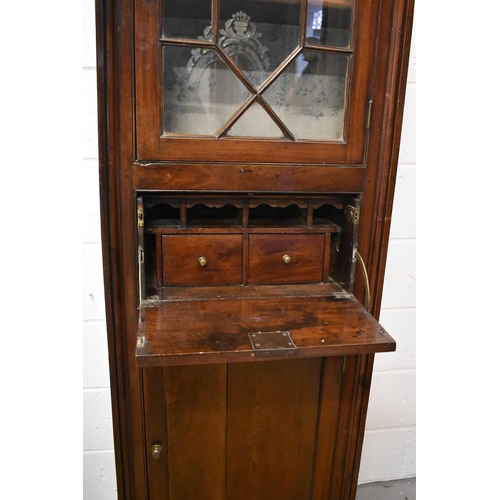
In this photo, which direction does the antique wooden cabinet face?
toward the camera
